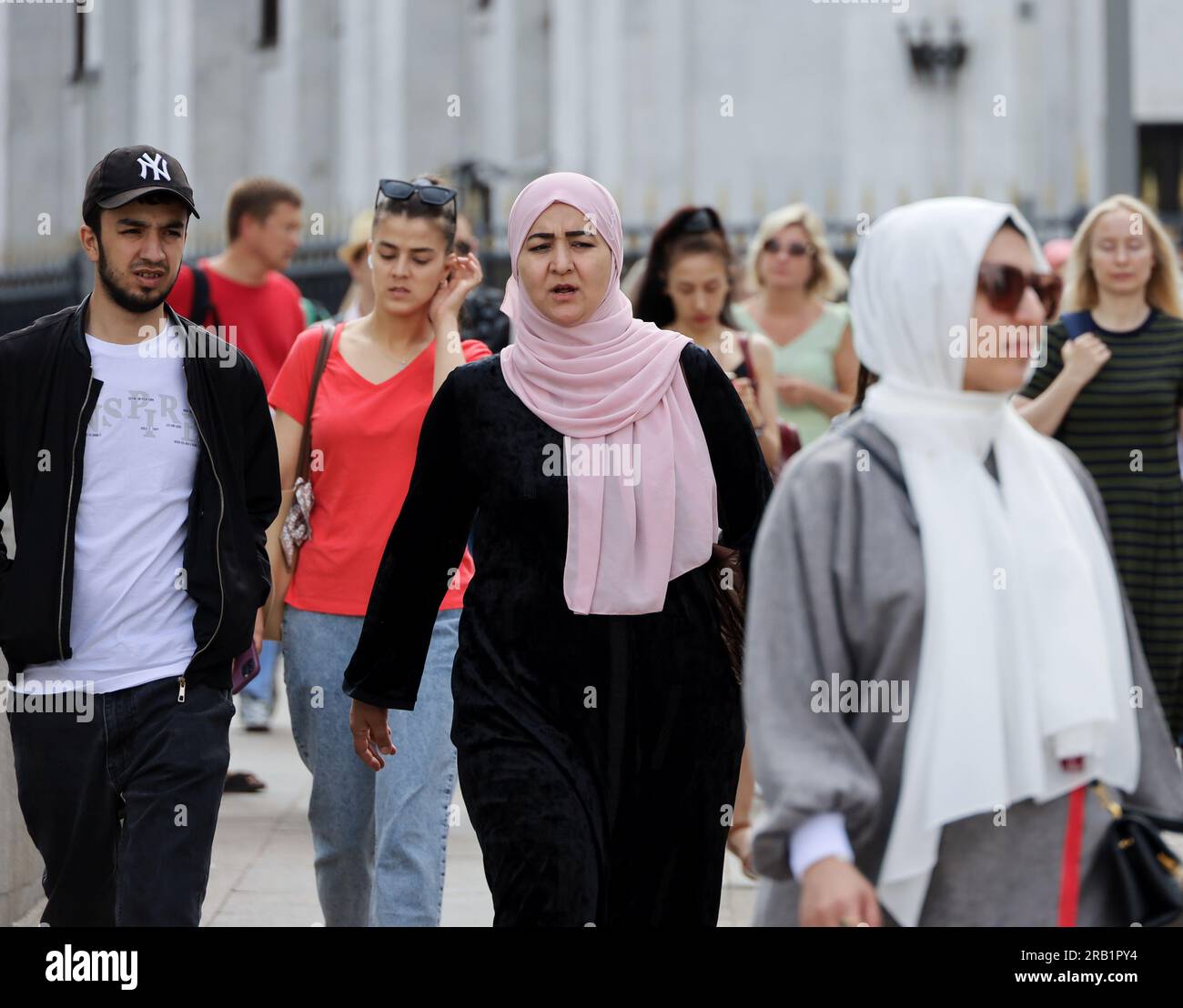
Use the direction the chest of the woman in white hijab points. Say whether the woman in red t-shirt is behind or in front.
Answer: behind

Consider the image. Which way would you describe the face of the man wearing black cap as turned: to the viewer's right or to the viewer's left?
to the viewer's right

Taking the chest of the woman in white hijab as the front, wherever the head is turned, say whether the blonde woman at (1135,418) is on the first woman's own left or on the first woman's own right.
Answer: on the first woman's own left

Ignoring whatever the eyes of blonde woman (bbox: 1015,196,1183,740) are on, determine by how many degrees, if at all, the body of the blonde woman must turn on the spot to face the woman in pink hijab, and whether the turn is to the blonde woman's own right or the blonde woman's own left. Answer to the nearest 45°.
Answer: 0° — they already face them

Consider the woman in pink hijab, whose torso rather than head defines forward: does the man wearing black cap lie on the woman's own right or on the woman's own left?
on the woman's own right

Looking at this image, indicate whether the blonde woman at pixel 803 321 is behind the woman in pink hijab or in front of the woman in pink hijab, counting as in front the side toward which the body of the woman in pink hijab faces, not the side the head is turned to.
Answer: behind

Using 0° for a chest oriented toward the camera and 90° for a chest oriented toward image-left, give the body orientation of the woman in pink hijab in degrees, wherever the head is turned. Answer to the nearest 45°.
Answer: approximately 0°
